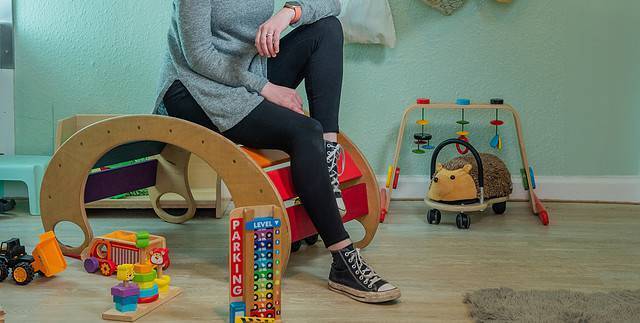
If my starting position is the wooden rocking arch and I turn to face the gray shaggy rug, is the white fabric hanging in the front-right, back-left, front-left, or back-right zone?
front-left

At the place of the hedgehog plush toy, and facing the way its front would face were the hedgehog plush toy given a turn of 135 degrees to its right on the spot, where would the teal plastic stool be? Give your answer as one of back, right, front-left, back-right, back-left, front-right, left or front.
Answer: left

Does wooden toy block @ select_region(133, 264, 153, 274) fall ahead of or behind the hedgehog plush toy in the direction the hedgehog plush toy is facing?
ahead

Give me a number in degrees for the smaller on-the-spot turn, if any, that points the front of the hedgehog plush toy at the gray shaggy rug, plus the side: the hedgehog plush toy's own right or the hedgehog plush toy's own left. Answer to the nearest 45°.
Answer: approximately 45° to the hedgehog plush toy's own left

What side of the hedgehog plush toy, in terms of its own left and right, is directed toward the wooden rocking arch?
front

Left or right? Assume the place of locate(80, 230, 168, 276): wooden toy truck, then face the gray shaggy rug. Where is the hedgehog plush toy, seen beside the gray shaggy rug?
left

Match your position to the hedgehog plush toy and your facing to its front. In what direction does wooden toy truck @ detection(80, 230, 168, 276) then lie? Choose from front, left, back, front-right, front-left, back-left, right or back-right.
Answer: front

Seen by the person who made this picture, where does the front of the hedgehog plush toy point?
facing the viewer and to the left of the viewer

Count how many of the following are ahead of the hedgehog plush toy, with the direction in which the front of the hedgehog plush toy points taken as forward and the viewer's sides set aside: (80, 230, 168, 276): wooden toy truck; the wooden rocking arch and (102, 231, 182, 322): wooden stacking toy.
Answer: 3

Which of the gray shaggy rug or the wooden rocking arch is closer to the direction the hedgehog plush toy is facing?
the wooden rocking arch

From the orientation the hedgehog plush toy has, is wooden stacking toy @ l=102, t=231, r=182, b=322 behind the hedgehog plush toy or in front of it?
in front
